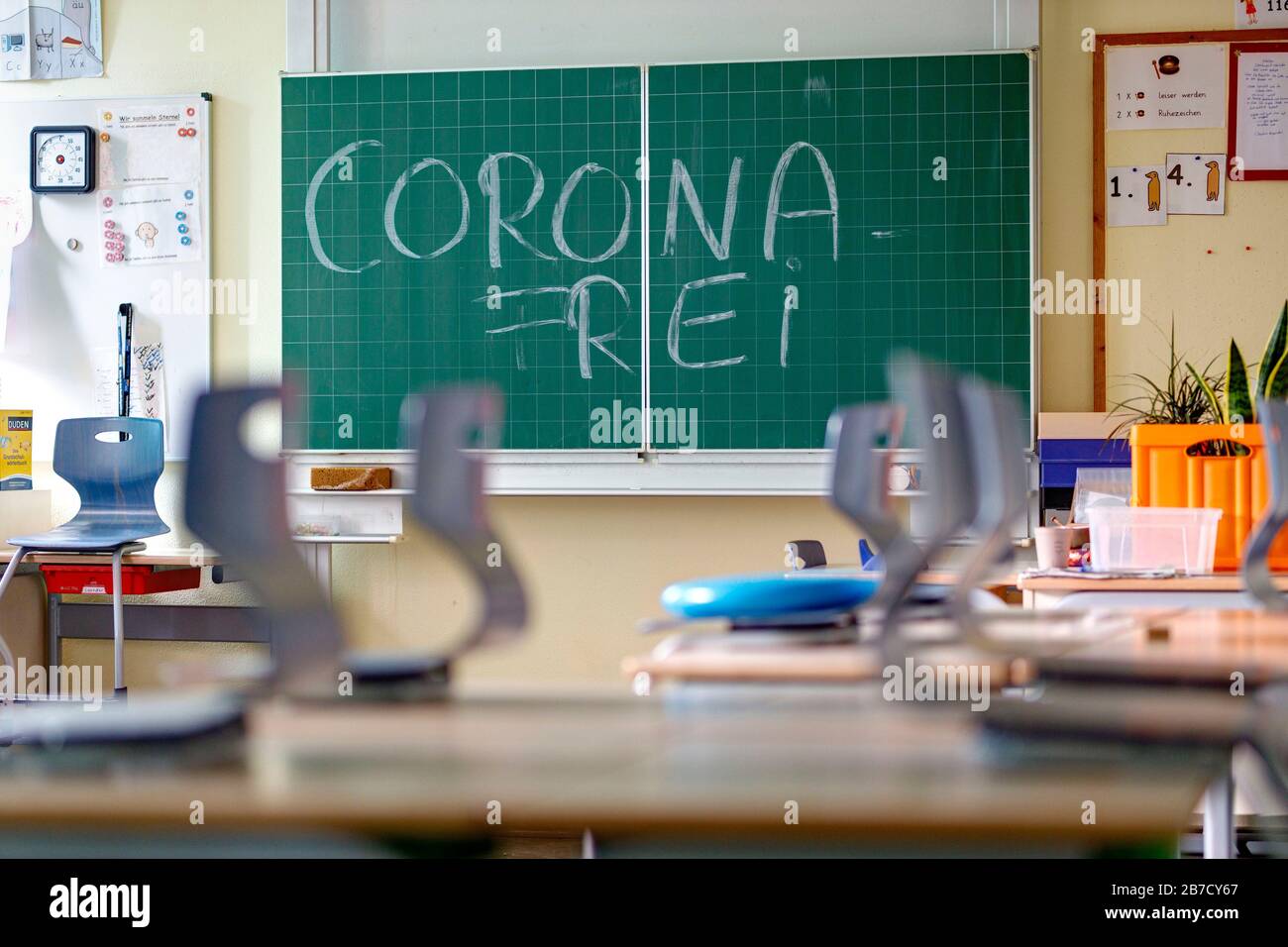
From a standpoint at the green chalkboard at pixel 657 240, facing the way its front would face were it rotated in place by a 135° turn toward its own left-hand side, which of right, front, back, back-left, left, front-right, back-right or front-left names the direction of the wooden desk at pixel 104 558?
back-left

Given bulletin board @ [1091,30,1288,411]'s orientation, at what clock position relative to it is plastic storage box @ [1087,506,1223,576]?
The plastic storage box is roughly at 12 o'clock from the bulletin board.

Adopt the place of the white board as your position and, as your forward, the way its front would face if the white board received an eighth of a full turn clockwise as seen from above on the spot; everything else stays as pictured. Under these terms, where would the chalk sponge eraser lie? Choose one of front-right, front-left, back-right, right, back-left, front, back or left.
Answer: left

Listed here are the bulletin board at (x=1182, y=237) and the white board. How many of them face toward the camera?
2

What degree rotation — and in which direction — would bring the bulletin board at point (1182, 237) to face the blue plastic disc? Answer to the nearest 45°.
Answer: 0° — it already faces it

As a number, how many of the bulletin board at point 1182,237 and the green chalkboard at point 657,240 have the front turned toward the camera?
2

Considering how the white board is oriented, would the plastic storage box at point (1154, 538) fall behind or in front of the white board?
in front

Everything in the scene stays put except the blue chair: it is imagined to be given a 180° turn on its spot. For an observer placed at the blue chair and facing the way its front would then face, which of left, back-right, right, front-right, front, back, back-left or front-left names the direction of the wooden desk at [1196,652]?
back-right

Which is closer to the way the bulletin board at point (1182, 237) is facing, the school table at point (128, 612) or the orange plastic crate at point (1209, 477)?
the orange plastic crate

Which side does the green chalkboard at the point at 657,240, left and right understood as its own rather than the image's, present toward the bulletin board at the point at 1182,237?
left

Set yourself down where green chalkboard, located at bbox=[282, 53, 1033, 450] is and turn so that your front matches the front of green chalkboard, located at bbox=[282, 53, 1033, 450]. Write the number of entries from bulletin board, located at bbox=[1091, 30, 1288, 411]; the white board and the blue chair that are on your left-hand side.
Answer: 1

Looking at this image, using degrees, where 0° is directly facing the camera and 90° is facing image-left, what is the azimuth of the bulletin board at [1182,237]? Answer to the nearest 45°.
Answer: approximately 0°
